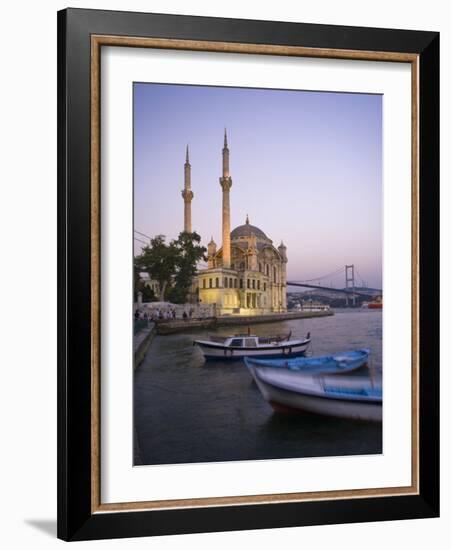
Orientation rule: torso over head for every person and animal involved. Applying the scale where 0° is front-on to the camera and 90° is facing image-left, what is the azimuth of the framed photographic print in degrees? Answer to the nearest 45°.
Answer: approximately 315°
